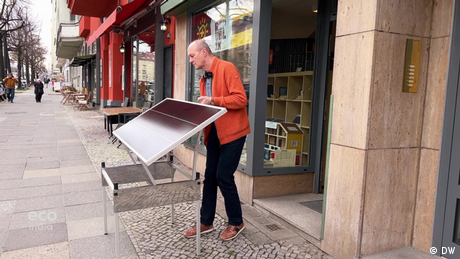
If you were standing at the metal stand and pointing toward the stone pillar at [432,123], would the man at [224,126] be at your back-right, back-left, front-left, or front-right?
front-left

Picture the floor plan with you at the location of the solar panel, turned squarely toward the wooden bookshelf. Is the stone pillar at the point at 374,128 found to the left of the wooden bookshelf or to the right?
right

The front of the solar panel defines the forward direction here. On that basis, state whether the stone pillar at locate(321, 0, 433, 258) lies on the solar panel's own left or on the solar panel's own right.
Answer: on the solar panel's own left

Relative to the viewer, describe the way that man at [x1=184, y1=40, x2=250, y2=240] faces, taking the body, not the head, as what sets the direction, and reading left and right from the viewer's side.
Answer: facing the viewer and to the left of the viewer

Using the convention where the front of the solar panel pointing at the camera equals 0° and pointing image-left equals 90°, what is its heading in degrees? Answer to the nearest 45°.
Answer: approximately 45°

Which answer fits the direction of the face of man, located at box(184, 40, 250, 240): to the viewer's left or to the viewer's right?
to the viewer's left

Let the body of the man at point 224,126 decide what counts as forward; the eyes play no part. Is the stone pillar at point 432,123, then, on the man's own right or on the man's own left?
on the man's own left

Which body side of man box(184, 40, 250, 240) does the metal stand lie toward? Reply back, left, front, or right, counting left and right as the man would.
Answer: front

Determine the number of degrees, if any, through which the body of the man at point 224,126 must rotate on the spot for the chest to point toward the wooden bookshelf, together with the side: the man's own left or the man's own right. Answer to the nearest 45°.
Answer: approximately 180°

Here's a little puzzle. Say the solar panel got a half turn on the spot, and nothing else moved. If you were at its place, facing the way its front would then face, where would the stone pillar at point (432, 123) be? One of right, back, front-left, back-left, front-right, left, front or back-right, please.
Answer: front-right
